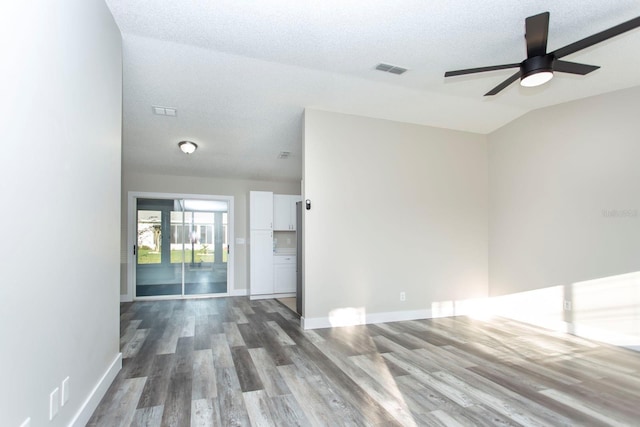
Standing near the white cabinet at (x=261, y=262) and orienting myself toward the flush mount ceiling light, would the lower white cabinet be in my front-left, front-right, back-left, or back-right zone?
back-left

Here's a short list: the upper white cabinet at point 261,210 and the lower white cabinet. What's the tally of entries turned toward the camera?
2

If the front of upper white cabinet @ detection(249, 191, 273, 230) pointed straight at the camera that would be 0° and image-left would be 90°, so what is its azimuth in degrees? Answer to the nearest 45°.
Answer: approximately 0°

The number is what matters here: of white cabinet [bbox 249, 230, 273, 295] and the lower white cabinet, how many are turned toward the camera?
2

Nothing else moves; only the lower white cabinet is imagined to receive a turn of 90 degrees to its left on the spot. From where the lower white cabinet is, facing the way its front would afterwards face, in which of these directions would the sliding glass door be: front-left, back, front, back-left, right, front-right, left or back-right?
back

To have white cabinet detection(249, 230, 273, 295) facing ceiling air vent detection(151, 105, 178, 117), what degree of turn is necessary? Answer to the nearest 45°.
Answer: approximately 45° to its right

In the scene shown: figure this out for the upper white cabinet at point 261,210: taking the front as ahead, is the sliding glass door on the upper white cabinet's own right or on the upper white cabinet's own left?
on the upper white cabinet's own right

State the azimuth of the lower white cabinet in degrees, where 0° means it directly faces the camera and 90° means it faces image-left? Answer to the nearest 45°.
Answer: approximately 0°

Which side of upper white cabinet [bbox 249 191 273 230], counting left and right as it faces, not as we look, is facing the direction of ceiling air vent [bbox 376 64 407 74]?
front

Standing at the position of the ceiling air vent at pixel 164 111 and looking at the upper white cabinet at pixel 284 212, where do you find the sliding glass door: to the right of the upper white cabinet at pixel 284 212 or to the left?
left
